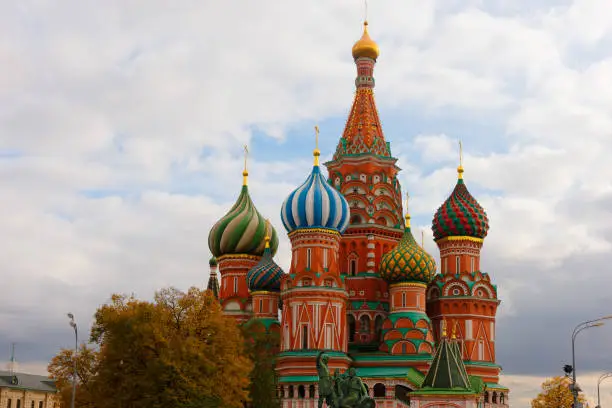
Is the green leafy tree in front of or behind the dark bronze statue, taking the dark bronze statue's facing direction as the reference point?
behind

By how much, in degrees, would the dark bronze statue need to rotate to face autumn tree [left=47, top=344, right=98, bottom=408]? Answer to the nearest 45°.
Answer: approximately 135° to its right
